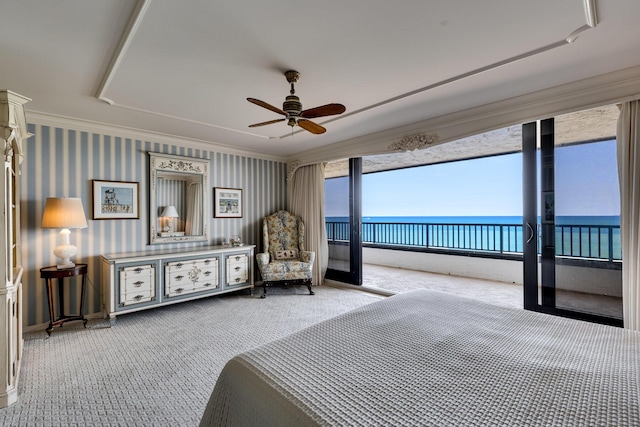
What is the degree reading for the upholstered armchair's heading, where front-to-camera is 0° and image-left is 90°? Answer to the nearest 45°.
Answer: approximately 0°

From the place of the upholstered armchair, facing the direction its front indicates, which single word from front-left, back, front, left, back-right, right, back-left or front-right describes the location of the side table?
front-right

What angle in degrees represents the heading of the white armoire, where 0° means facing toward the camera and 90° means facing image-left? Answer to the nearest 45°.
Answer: approximately 270°

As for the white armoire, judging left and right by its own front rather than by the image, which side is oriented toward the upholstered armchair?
front

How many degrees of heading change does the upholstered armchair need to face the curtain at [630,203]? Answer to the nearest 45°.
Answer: approximately 45° to its left

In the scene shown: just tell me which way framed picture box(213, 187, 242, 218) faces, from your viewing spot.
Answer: facing the viewer and to the right of the viewer

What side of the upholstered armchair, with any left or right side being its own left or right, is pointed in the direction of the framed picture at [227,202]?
right

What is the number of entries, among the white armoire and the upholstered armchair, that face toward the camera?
1

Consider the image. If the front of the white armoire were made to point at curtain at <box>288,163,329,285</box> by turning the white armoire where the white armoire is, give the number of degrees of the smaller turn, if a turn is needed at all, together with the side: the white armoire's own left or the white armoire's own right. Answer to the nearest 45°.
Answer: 0° — it already faces it

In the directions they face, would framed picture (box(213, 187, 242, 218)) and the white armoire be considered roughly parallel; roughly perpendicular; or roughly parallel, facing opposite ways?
roughly perpendicular

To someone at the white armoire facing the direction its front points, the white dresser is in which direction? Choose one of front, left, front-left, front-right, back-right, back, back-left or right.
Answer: front-left

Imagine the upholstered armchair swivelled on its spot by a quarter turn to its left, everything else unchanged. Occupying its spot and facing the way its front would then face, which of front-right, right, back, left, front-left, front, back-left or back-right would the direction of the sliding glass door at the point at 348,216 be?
front

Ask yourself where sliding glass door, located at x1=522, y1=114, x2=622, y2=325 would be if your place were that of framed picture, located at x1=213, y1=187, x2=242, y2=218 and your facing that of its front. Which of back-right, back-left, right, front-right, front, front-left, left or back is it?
front
